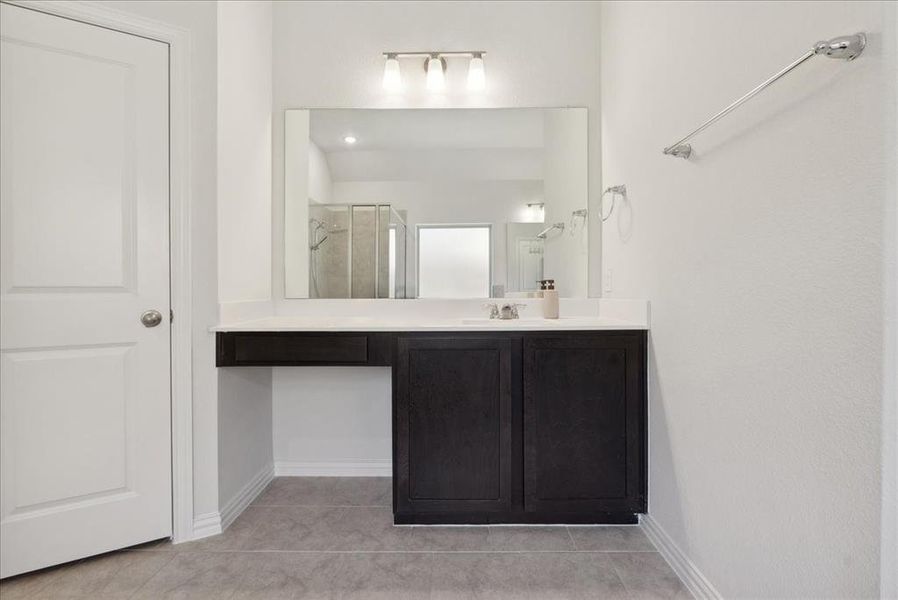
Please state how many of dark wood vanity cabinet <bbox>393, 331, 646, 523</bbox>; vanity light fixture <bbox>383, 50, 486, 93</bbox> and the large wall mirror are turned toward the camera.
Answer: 3

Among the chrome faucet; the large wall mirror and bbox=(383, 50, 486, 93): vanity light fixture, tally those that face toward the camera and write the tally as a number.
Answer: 3

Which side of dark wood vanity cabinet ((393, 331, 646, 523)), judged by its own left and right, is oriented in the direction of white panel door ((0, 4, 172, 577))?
right

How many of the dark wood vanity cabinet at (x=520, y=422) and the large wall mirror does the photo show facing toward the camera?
2

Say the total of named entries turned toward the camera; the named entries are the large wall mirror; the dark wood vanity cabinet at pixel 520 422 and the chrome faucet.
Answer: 3
